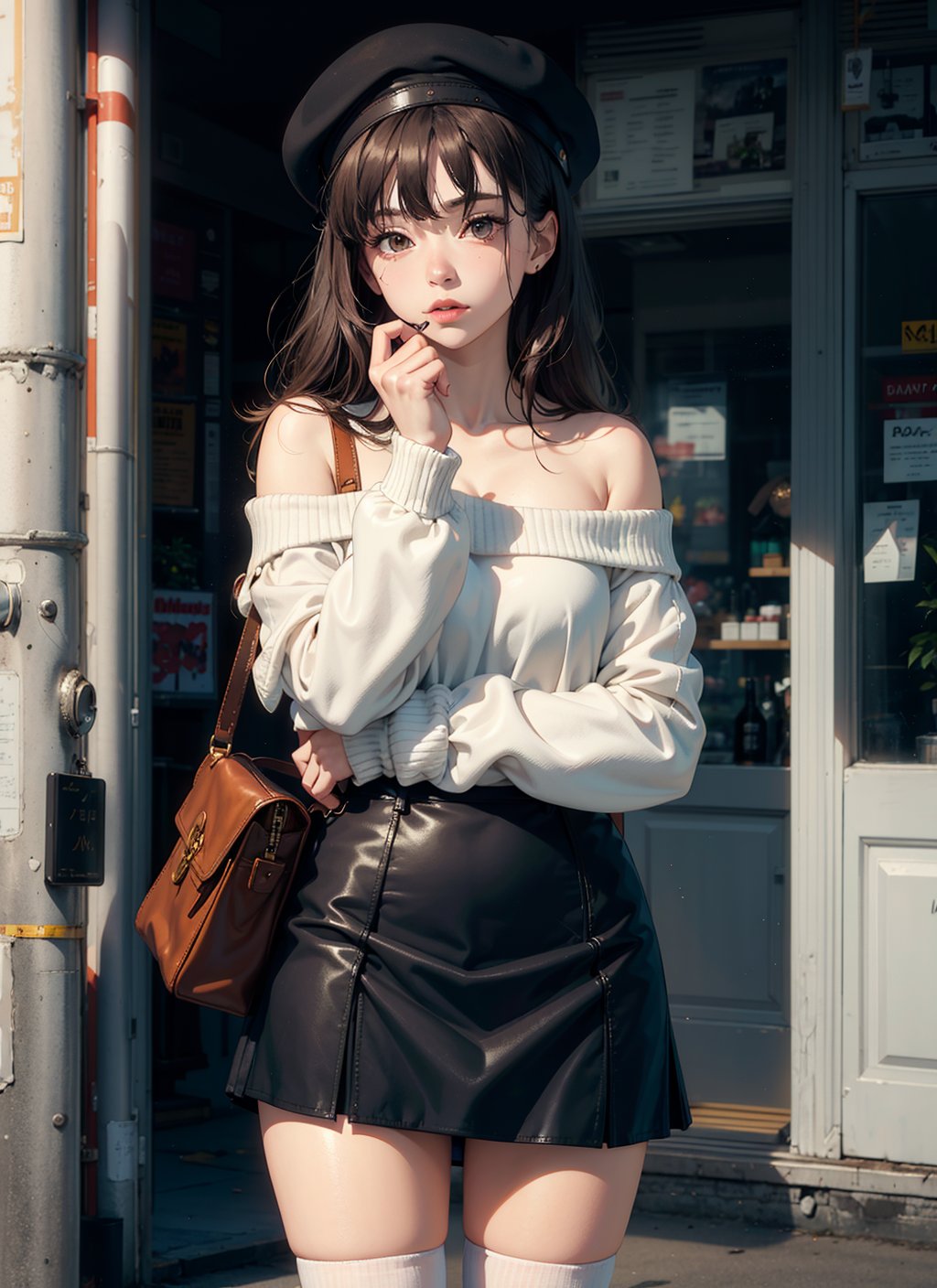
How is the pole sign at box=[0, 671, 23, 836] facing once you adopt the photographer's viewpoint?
facing the viewer

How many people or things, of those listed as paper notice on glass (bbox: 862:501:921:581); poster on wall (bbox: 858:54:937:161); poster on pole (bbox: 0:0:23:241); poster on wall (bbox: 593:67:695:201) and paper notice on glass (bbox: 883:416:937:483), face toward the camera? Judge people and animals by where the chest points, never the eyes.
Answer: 5

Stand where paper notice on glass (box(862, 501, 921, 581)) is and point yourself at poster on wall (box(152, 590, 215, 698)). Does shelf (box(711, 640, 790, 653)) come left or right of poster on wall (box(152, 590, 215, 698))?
right

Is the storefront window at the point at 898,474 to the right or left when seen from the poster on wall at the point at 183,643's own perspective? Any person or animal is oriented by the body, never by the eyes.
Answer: on its left

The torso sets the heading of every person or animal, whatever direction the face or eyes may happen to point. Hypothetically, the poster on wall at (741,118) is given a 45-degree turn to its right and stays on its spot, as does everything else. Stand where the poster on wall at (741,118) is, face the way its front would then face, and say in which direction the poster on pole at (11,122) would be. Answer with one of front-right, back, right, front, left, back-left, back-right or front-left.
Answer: front

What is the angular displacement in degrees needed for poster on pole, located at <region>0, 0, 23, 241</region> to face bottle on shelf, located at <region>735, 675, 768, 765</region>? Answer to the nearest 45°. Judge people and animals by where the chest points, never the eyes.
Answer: approximately 135° to its left

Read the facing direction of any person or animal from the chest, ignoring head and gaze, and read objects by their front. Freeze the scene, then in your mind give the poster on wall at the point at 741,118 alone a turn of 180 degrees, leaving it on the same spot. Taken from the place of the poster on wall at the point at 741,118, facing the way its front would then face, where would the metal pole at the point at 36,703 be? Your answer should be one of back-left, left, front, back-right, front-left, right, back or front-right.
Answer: back-left

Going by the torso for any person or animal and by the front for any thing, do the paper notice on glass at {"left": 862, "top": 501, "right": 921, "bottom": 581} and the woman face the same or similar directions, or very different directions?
same or similar directions

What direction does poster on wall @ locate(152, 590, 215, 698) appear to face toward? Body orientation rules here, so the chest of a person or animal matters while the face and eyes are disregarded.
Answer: toward the camera

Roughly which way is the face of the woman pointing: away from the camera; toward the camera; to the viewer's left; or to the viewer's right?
toward the camera

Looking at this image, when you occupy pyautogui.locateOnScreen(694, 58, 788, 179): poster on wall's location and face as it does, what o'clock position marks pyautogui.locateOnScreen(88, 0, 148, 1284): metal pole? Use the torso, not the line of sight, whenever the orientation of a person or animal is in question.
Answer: The metal pole is roughly at 2 o'clock from the poster on wall.

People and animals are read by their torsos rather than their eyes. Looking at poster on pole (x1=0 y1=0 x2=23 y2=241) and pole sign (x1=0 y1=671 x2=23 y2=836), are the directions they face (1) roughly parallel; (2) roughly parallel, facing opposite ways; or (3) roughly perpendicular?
roughly parallel

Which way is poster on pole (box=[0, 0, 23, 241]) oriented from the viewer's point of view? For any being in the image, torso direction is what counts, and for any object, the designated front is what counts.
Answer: toward the camera

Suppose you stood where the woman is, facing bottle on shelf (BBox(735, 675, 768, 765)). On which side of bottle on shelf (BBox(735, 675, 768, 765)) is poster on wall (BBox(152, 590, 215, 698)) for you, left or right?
left

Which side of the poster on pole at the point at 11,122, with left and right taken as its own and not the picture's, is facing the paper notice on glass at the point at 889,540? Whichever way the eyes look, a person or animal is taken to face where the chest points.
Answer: left

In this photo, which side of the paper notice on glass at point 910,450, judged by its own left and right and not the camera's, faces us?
front

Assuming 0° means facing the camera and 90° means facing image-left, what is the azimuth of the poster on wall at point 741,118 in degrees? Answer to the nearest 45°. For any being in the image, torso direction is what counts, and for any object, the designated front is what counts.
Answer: approximately 0°

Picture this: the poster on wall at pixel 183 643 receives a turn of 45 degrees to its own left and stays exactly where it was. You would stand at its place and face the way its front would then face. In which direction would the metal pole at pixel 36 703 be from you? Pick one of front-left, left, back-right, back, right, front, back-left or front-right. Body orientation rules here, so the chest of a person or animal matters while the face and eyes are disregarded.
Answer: front-right

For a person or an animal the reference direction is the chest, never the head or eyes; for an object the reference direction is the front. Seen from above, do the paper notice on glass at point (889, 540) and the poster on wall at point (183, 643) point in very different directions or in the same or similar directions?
same or similar directions
